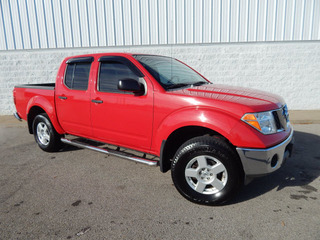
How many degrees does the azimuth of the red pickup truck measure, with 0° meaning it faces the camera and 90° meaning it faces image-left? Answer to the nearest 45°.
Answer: approximately 315°
